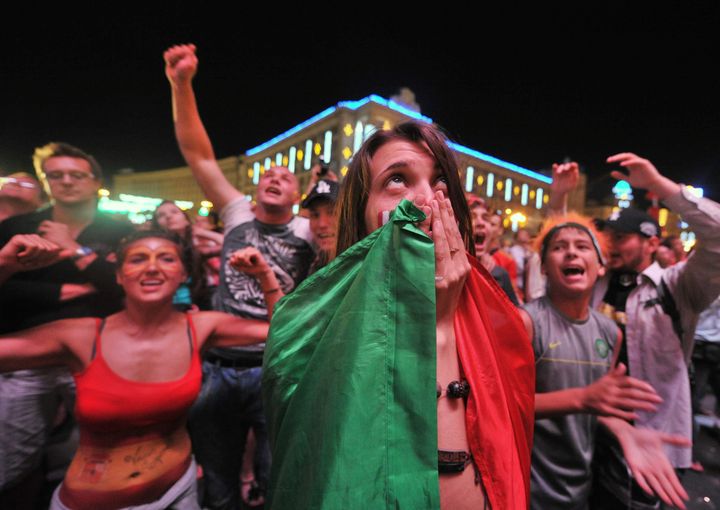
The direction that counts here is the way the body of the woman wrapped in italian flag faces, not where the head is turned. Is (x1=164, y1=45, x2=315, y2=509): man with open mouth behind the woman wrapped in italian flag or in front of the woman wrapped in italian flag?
behind

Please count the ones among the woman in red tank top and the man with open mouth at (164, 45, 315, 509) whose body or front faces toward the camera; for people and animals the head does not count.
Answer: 2

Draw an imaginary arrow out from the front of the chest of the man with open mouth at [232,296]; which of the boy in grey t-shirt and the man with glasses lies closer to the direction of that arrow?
the boy in grey t-shirt

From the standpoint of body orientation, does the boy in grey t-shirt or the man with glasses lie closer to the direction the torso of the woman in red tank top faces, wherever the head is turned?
the boy in grey t-shirt

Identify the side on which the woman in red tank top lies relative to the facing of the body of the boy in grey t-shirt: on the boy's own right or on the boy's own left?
on the boy's own right

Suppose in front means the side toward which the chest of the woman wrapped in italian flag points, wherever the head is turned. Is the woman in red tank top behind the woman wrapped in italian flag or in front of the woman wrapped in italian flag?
behind
